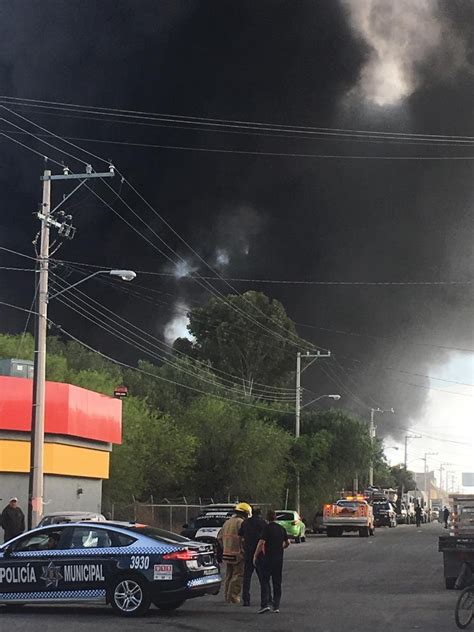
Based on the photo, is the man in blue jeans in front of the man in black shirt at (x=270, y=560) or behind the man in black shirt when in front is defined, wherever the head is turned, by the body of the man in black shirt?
in front

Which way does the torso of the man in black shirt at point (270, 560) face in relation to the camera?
away from the camera

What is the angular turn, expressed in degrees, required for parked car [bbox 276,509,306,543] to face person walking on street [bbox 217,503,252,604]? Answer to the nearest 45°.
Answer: approximately 180°

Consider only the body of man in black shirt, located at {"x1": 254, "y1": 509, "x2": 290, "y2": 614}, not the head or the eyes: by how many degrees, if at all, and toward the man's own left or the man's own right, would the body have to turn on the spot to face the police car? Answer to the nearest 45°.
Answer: approximately 90° to the man's own left

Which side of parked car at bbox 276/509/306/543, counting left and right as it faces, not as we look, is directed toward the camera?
back

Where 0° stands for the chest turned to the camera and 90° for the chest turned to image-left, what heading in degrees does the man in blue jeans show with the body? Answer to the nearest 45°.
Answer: approximately 180°

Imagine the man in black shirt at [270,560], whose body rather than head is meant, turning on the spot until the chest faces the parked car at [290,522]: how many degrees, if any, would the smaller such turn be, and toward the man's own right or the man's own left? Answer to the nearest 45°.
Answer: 0° — they already face it

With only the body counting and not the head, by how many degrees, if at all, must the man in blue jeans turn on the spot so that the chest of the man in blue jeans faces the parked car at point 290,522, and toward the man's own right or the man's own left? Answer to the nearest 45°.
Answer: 0° — they already face it
